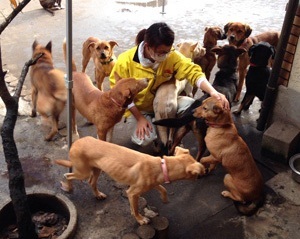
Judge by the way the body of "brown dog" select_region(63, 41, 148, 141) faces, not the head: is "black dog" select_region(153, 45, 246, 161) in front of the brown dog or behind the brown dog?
in front

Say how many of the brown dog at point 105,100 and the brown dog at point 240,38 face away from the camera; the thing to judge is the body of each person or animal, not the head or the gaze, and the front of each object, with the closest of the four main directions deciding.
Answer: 0

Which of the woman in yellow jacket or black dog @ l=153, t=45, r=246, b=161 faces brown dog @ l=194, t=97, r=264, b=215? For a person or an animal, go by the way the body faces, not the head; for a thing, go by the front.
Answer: the woman in yellow jacket

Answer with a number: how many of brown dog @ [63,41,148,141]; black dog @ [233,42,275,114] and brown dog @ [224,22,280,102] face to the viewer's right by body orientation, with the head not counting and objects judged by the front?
1

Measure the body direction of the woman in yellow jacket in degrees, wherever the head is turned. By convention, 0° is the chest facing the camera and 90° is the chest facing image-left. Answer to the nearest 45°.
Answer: approximately 315°

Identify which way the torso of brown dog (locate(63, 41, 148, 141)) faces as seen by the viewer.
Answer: to the viewer's right

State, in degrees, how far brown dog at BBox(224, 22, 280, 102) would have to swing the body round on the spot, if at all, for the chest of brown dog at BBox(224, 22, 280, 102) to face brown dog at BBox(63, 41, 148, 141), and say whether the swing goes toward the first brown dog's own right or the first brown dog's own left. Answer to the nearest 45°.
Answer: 0° — it already faces it
